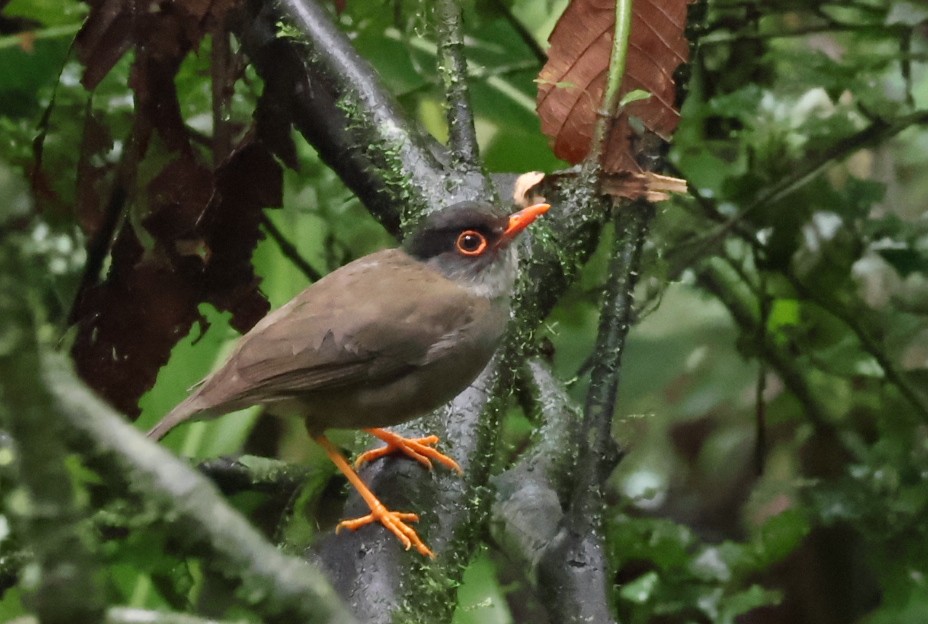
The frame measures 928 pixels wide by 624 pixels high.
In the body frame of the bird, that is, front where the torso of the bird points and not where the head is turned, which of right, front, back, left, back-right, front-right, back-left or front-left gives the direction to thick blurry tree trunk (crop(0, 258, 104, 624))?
right

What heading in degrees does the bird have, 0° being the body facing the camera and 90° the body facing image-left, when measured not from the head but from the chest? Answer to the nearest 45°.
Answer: approximately 270°
